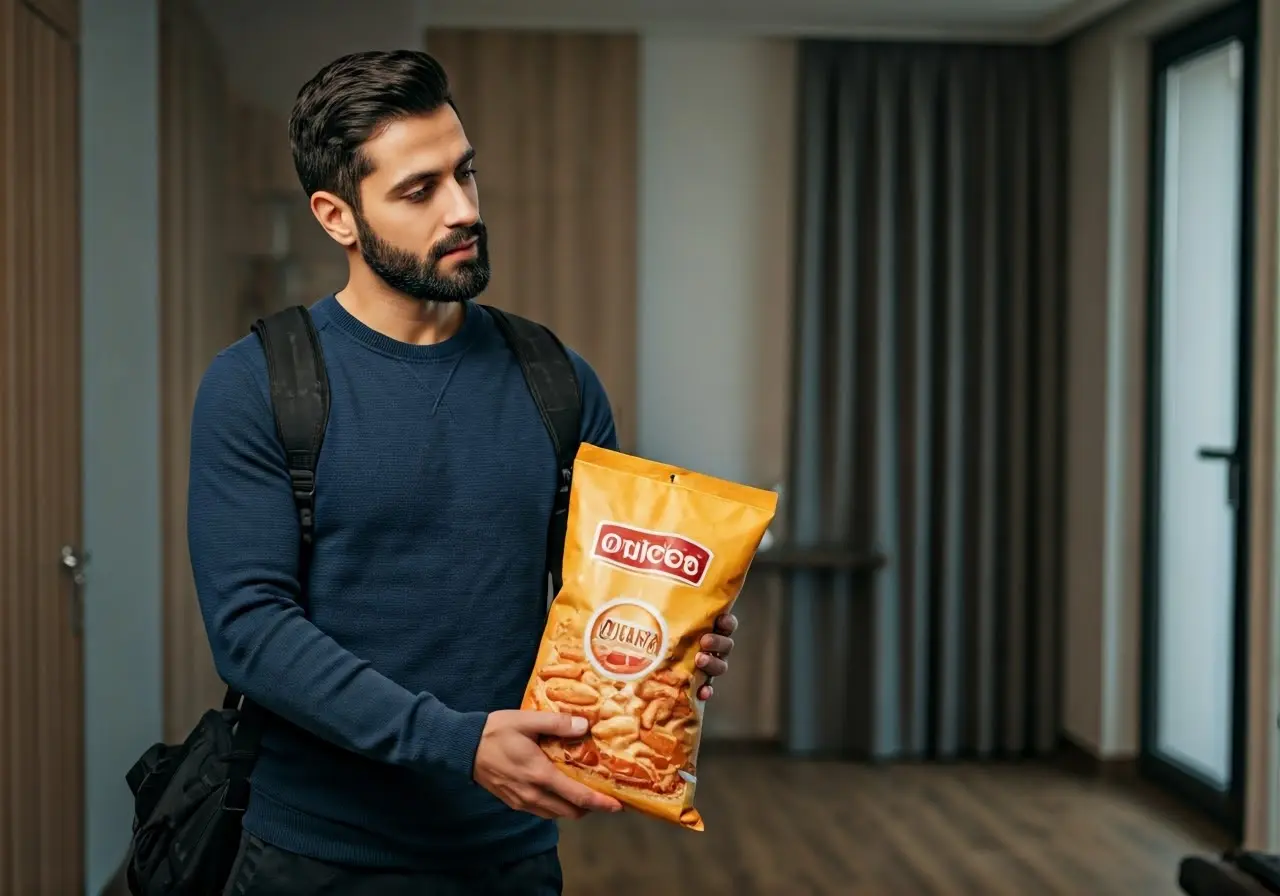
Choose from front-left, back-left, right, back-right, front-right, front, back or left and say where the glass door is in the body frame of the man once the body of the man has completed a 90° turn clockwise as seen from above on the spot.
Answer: back

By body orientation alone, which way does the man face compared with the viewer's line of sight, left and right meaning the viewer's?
facing the viewer and to the right of the viewer

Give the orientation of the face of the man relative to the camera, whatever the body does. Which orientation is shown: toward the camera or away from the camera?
toward the camera

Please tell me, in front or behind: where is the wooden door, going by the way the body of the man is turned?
behind
